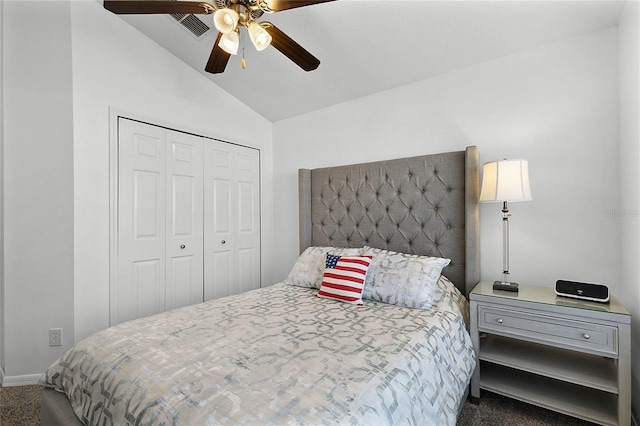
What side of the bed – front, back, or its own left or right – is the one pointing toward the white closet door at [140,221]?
right

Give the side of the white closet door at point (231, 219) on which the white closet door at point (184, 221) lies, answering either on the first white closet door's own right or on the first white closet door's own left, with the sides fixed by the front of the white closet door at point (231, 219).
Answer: on the first white closet door's own right

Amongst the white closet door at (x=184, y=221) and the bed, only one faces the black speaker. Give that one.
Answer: the white closet door

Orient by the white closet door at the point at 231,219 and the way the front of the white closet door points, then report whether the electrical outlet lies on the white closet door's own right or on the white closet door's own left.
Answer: on the white closet door's own right

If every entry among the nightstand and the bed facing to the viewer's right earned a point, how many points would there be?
0

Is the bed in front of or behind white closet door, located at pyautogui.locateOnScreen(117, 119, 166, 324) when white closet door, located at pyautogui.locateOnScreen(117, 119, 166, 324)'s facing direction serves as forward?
in front

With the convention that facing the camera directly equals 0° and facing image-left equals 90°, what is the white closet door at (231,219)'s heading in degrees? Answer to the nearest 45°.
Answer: approximately 315°

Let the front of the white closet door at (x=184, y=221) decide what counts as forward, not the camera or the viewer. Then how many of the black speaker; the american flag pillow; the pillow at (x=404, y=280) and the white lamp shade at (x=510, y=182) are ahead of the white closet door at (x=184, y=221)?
4

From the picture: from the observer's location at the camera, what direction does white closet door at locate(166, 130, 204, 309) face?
facing the viewer and to the right of the viewer

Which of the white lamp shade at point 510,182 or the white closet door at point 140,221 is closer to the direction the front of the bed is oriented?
the white closet door

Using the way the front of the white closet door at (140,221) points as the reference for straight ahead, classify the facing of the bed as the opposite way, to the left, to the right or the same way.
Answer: to the right

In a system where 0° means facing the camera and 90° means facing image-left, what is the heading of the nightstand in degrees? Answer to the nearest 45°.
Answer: approximately 45°

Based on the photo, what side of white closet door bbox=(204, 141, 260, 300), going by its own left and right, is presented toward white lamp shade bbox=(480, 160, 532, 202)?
front

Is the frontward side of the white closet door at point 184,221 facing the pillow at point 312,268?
yes
